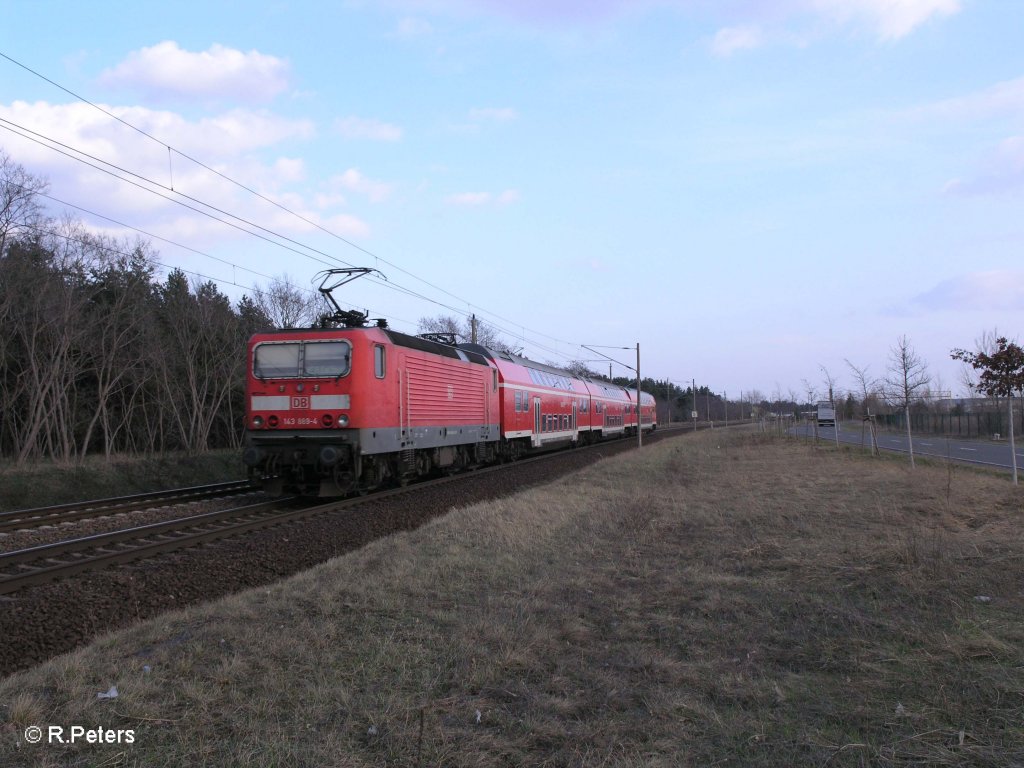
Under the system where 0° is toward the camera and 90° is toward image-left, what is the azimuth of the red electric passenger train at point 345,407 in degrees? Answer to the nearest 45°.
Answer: approximately 45°

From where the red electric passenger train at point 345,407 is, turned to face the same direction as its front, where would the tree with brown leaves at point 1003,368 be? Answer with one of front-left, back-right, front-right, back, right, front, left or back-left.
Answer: back-left
